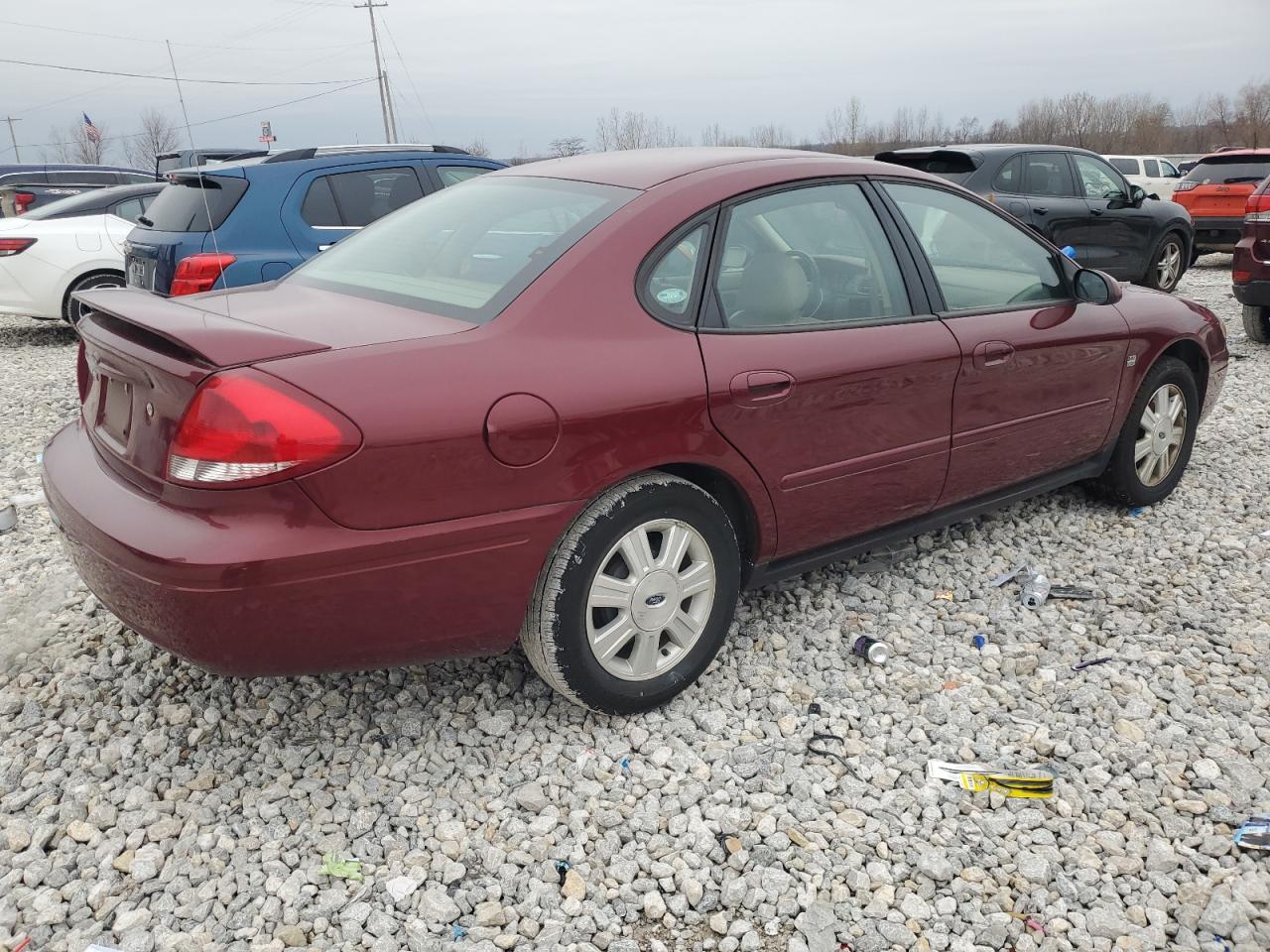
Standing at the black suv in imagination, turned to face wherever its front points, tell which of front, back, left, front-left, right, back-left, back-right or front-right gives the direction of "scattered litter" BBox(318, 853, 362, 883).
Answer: back-right

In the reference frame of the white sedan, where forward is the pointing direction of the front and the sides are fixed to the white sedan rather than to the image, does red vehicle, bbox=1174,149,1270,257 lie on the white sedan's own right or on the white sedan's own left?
on the white sedan's own right

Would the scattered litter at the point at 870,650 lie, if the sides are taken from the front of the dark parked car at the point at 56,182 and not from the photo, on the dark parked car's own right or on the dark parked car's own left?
on the dark parked car's own right

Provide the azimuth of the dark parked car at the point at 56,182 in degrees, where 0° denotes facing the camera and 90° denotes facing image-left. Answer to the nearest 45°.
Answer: approximately 225°

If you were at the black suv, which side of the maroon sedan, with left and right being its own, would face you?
front

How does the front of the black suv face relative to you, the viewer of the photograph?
facing away from the viewer and to the right of the viewer

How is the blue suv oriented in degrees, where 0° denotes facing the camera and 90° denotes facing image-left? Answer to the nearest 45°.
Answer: approximately 225°

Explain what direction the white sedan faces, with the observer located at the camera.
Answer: facing away from the viewer and to the right of the viewer

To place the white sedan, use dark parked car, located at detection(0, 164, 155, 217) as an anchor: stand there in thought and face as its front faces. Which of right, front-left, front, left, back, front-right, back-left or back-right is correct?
back-right

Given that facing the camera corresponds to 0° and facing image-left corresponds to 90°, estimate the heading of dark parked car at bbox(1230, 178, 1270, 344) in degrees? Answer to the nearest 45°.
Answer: approximately 225°

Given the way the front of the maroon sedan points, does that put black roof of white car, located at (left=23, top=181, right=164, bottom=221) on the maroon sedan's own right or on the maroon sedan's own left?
on the maroon sedan's own left

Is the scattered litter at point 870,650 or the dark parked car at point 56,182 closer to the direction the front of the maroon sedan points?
the scattered litter

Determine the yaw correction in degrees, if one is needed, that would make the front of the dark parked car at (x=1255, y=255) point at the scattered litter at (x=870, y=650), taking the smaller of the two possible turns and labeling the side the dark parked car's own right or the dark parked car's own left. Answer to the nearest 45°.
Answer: approximately 135° to the dark parked car's own right
